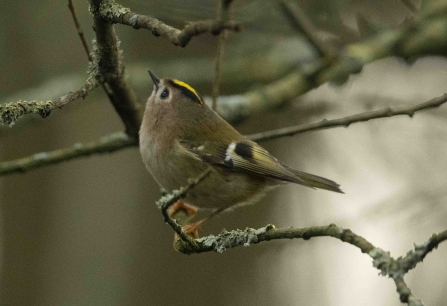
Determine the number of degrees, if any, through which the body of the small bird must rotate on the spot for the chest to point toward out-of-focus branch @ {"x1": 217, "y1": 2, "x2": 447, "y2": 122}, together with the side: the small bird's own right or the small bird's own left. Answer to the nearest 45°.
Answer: approximately 180°

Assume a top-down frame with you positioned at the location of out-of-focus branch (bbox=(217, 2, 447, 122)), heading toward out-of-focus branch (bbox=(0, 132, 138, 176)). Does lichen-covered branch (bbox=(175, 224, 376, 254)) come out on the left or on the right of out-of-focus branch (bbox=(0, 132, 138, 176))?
left

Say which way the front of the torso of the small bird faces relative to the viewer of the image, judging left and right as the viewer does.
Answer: facing to the left of the viewer

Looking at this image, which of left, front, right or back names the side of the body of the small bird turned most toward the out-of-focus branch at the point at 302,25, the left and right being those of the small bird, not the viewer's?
back
